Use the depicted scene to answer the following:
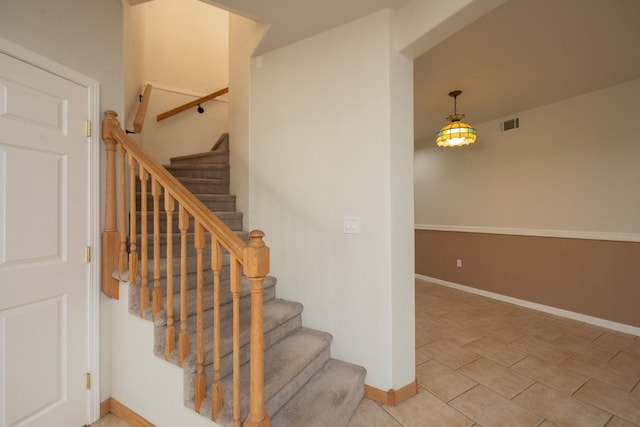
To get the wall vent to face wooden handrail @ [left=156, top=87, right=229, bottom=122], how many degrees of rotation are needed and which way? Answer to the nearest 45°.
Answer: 0° — it already faces it

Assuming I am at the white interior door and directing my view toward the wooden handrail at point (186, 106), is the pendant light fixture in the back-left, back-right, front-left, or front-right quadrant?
front-right

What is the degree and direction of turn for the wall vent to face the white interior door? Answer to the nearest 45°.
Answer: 0° — it already faces it

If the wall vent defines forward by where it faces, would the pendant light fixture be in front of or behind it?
in front
